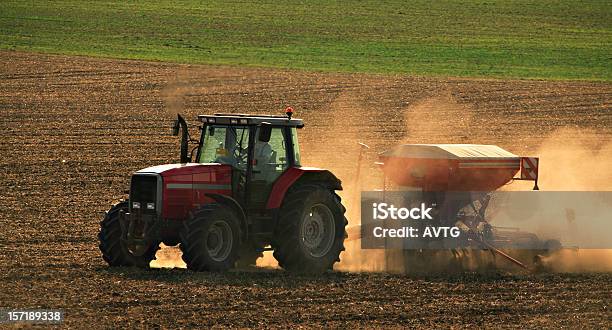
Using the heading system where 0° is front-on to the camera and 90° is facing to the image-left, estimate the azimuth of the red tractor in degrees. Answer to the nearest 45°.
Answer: approximately 45°
